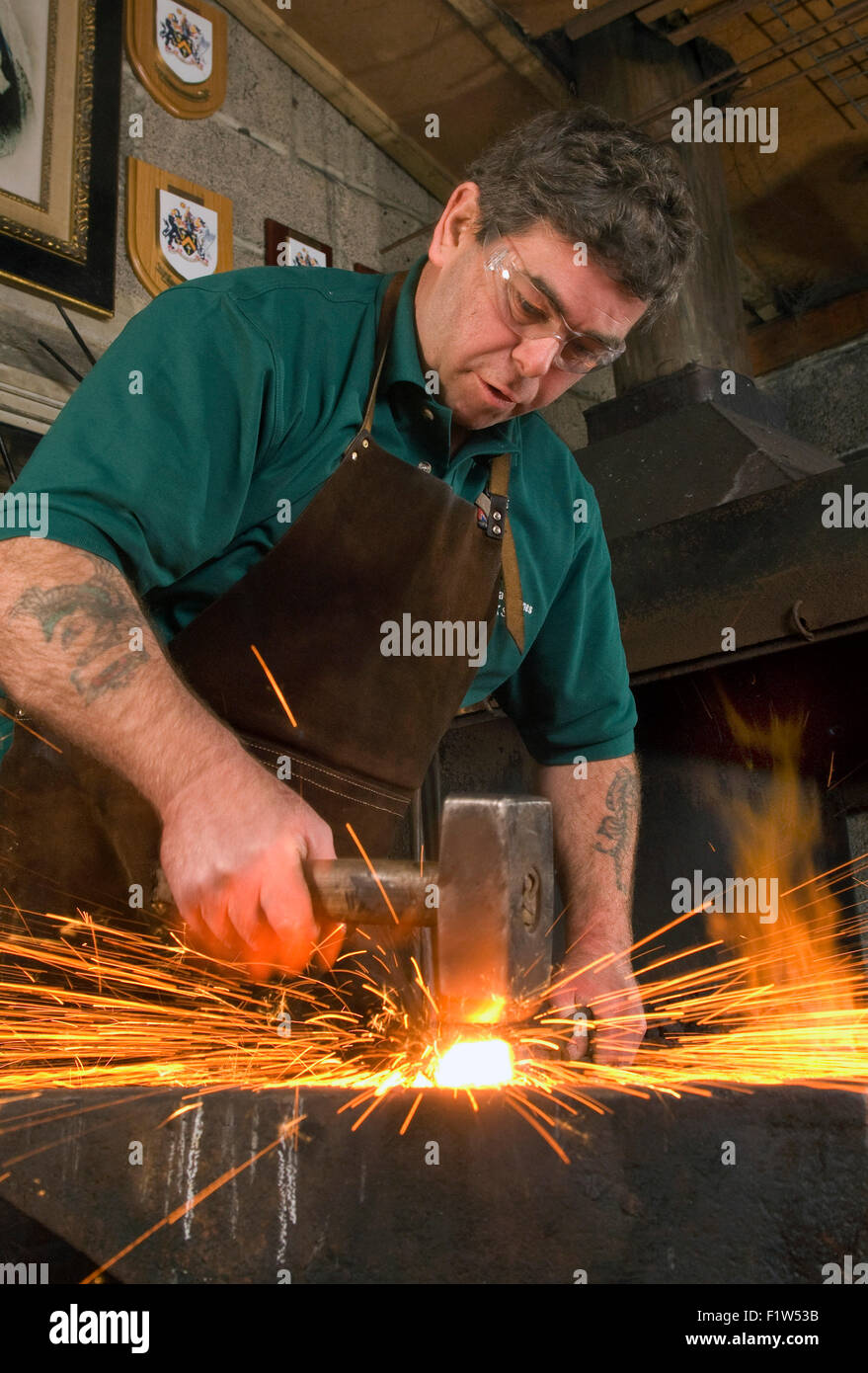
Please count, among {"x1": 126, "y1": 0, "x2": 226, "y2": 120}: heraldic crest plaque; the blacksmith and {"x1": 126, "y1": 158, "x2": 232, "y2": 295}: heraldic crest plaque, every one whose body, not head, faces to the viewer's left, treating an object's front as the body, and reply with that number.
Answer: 0

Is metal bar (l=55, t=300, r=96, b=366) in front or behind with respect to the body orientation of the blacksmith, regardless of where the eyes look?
behind

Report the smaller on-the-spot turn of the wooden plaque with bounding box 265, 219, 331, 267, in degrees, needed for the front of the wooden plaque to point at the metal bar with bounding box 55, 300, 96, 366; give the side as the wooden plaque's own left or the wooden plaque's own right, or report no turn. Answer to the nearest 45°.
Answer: approximately 90° to the wooden plaque's own right

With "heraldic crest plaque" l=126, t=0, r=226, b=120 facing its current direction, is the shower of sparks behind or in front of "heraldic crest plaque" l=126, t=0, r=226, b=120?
in front

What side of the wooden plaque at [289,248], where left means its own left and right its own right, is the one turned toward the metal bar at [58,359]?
right

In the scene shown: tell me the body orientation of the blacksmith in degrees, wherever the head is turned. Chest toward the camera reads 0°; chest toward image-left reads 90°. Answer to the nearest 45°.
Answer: approximately 315°

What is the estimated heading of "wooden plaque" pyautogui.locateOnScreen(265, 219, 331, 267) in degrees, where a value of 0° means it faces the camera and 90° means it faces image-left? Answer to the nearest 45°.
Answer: approximately 315°

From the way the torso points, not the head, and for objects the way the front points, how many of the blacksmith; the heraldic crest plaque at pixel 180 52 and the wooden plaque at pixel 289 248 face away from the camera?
0

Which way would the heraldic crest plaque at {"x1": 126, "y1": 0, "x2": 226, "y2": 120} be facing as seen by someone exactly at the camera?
facing the viewer and to the right of the viewer

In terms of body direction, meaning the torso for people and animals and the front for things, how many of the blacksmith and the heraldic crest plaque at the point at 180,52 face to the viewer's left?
0
